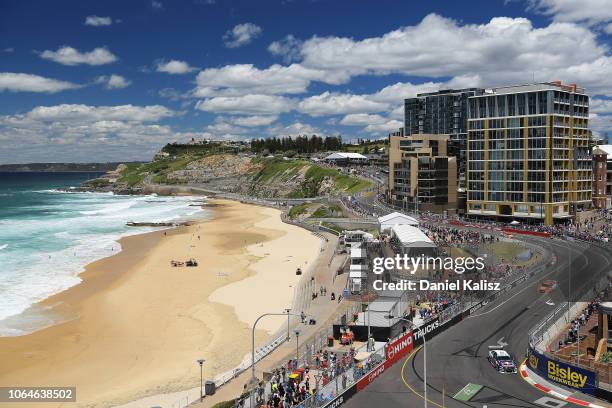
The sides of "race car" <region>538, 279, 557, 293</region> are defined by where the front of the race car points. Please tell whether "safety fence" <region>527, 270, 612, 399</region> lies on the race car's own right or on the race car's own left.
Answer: on the race car's own left

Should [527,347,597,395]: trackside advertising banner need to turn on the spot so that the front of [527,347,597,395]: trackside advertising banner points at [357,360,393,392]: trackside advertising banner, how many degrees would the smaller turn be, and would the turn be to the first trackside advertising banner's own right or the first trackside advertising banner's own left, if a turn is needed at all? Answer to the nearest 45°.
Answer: approximately 45° to the first trackside advertising banner's own right

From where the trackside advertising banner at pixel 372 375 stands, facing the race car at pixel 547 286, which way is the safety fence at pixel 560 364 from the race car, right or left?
right

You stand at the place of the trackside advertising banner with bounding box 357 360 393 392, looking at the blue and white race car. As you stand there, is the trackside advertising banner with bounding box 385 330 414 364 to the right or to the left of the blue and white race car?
left

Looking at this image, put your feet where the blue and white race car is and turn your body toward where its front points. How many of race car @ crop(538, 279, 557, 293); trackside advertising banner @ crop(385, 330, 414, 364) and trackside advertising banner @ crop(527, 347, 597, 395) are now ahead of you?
1

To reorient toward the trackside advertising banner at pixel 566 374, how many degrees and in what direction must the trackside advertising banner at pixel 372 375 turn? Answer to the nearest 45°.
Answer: approximately 45° to its left

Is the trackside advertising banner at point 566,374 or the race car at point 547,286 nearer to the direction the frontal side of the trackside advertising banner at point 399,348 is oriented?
the trackside advertising banner

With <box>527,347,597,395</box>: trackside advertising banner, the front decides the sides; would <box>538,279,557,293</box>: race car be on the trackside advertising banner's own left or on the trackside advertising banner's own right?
on the trackside advertising banner's own right
